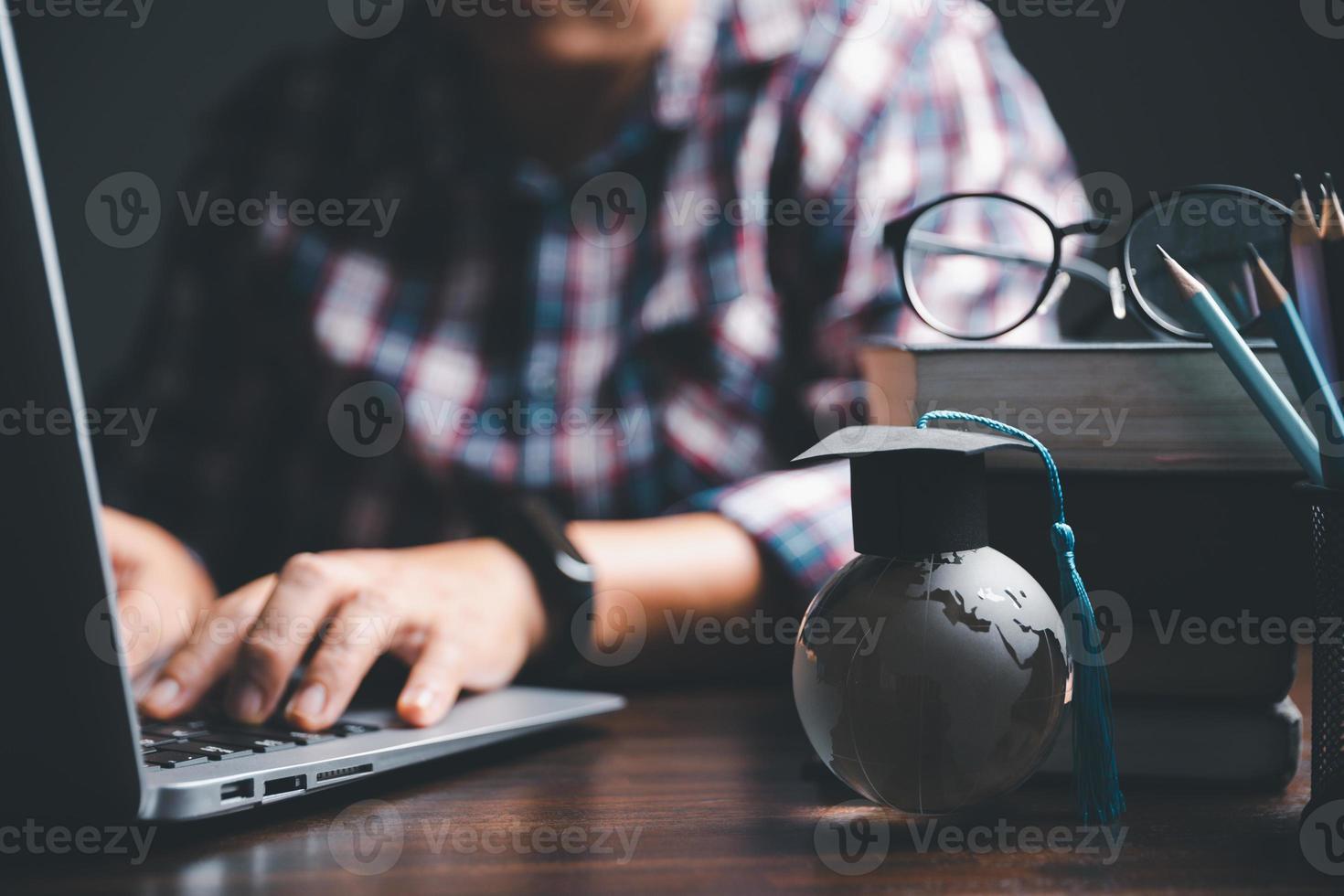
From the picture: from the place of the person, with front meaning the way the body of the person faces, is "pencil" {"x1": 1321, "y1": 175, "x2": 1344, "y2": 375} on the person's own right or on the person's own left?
on the person's own left

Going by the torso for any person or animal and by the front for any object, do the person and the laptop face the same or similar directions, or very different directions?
very different directions

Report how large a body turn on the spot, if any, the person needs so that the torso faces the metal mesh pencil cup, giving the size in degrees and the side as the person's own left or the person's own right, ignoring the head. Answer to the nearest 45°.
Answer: approximately 45° to the person's own left

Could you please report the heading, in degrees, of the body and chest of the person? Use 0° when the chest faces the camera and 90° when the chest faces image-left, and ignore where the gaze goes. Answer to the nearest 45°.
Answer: approximately 45°

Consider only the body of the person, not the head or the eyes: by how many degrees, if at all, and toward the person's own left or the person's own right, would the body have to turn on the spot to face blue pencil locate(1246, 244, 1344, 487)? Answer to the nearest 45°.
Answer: approximately 45° to the person's own left

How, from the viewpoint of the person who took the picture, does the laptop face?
facing away from the viewer and to the right of the viewer

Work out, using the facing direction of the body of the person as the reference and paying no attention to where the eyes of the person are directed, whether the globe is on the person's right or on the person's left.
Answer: on the person's left
